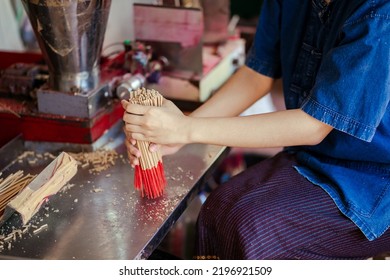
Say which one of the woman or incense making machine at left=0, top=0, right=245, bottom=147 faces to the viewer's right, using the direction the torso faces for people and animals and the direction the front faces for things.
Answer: the incense making machine

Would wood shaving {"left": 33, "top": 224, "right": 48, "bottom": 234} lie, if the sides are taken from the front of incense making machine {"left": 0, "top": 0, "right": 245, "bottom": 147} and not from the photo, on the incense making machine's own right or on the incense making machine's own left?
on the incense making machine's own right

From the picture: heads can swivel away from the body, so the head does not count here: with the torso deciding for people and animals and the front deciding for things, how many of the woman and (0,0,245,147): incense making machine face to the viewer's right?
1

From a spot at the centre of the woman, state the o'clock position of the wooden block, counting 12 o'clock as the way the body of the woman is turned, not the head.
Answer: The wooden block is roughly at 1 o'clock from the woman.

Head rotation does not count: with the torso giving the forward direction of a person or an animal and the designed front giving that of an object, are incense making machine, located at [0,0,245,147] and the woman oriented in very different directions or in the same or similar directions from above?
very different directions

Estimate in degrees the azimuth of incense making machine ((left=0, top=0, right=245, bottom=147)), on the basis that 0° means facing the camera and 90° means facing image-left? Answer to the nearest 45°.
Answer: approximately 270°

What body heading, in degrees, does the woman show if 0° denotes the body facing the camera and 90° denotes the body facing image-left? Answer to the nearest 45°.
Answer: approximately 45°

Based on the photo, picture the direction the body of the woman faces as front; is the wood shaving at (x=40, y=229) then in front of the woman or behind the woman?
in front
